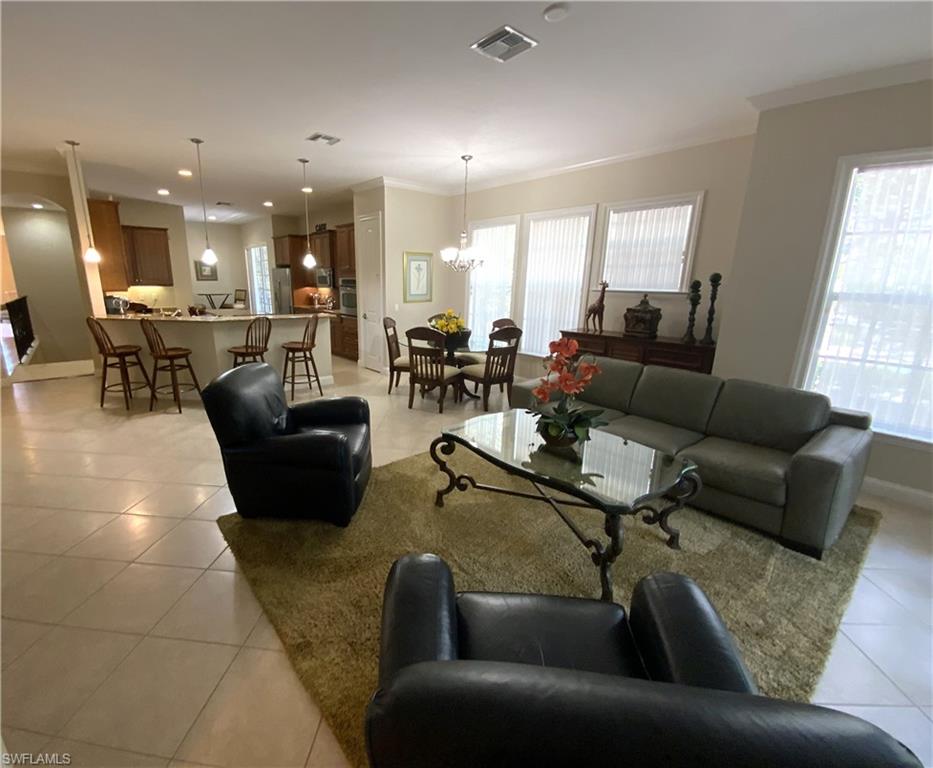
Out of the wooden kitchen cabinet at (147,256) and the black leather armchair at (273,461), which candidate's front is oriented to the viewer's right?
the black leather armchair

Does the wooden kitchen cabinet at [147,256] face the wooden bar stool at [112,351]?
yes

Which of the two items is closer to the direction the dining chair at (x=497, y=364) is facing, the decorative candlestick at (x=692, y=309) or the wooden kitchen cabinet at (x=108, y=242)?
the wooden kitchen cabinet

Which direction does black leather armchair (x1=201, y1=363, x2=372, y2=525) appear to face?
to the viewer's right

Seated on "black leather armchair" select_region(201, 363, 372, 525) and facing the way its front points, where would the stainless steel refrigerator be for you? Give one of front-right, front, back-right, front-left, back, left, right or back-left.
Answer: left

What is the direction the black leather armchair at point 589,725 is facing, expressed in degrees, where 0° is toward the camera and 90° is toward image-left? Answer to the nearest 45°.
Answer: approximately 180°

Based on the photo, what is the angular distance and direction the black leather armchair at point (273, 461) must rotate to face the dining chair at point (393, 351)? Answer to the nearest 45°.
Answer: approximately 45° to its left

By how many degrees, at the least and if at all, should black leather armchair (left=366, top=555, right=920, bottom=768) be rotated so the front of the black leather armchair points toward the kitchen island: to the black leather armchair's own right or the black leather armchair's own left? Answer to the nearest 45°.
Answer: approximately 45° to the black leather armchair's own left

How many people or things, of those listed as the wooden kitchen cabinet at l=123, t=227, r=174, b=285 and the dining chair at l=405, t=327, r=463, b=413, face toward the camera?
1

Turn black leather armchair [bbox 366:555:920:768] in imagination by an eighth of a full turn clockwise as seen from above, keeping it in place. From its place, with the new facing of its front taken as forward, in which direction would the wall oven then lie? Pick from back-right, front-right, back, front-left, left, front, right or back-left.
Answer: left

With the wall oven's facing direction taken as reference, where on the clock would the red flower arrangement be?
The red flower arrangement is roughly at 10 o'clock from the wall oven.

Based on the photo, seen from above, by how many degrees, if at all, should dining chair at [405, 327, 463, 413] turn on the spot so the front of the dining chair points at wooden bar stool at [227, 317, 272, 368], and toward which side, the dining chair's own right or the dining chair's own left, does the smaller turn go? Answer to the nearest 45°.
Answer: approximately 135° to the dining chair's own left

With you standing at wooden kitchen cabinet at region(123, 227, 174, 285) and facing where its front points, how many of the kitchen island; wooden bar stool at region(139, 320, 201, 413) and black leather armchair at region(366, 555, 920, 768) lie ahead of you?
3

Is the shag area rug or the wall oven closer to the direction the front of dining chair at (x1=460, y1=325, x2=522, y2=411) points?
the wall oven

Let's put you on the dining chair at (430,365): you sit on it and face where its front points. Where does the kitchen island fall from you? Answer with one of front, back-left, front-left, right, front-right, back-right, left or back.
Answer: back-left

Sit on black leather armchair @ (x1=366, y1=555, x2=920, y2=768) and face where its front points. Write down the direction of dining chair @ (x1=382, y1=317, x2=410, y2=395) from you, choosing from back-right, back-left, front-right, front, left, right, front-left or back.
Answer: front-left

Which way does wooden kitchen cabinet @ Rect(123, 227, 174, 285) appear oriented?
toward the camera

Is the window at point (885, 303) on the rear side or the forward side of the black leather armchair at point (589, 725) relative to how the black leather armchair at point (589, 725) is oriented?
on the forward side

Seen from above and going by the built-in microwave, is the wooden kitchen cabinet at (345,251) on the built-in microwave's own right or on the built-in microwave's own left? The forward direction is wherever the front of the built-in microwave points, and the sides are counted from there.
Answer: on the built-in microwave's own left
